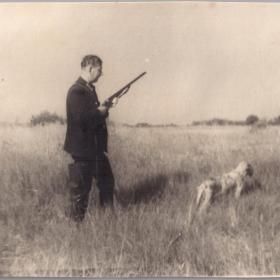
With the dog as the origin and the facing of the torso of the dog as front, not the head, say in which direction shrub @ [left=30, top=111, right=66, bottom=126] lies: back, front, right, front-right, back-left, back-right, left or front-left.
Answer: back-left

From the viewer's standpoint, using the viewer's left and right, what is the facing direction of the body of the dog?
facing away from the viewer and to the right of the viewer
